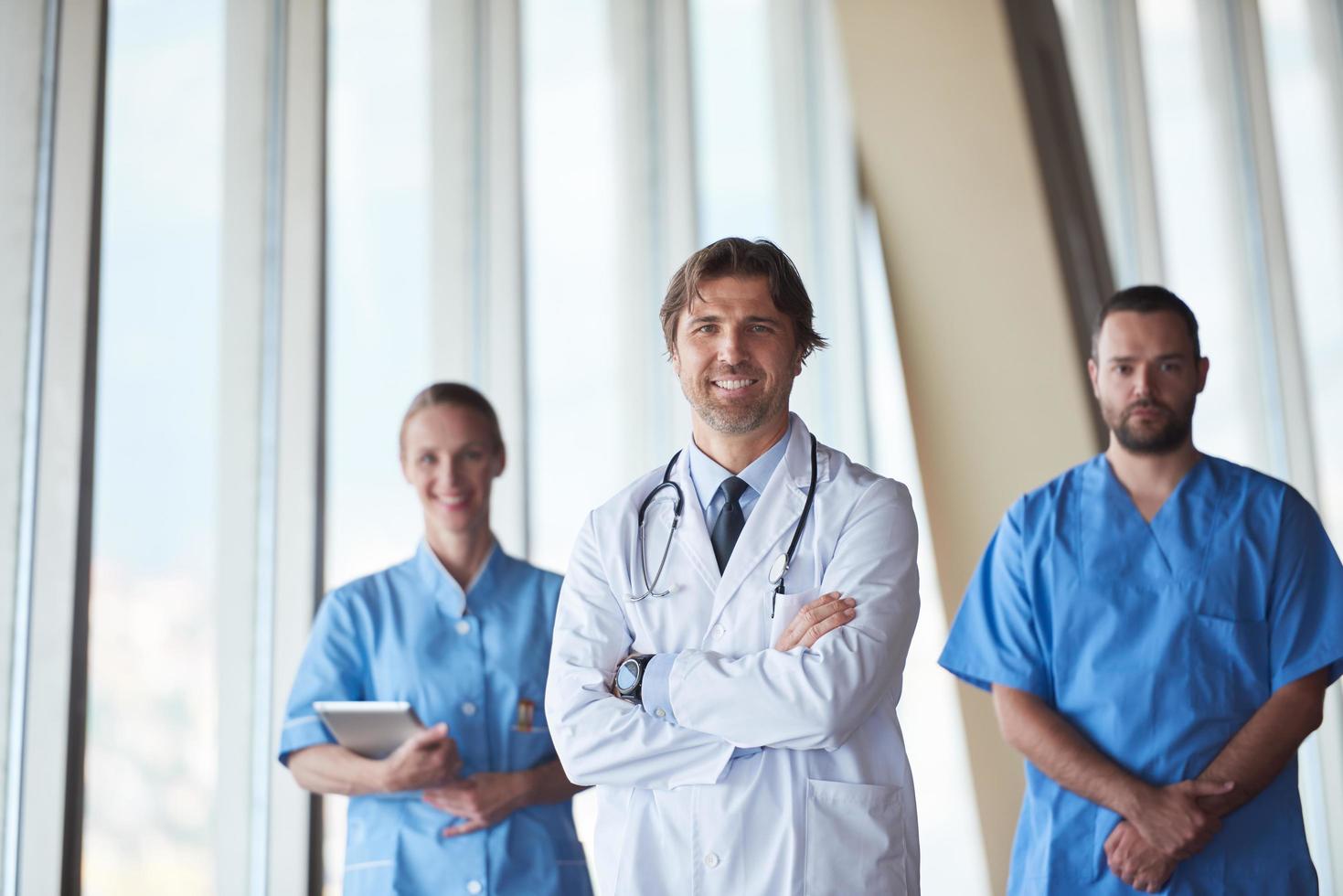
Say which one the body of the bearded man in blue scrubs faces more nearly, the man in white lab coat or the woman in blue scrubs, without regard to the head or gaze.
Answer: the man in white lab coat

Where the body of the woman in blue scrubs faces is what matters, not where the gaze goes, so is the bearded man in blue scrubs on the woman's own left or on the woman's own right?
on the woman's own left

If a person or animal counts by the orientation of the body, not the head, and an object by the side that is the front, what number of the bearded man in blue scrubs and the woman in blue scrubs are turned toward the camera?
2

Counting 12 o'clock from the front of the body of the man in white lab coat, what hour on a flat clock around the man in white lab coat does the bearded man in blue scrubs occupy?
The bearded man in blue scrubs is roughly at 8 o'clock from the man in white lab coat.

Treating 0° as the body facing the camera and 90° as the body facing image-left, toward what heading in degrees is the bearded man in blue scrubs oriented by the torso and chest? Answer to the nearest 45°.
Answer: approximately 0°

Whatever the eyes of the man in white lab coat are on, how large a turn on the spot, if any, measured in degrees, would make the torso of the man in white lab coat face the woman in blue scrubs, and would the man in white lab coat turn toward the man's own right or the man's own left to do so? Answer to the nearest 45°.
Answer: approximately 135° to the man's own right

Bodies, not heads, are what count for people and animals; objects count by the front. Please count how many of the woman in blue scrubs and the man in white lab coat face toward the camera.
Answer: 2

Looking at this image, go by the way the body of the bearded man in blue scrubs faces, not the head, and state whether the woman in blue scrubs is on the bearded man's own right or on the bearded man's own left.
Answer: on the bearded man's own right

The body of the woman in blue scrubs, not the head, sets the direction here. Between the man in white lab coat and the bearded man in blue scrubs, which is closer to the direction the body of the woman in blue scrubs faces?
the man in white lab coat
